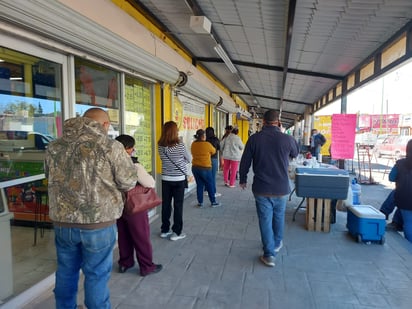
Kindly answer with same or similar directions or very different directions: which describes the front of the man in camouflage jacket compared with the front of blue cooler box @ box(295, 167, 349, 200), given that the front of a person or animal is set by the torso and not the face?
very different directions

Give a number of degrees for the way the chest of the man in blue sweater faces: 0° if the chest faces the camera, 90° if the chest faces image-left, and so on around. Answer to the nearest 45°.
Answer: approximately 180°

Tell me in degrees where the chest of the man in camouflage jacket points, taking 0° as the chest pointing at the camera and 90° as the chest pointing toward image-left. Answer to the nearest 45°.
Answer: approximately 225°

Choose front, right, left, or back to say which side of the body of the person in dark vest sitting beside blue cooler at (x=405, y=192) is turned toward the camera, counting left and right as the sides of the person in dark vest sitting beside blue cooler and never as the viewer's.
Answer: back

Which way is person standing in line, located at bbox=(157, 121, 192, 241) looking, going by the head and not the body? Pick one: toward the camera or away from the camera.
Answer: away from the camera

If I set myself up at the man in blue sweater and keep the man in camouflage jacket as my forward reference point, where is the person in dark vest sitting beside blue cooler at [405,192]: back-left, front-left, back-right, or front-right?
back-left

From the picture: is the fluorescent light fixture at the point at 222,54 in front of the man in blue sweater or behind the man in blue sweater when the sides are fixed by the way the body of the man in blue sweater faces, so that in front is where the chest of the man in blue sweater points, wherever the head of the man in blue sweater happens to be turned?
in front

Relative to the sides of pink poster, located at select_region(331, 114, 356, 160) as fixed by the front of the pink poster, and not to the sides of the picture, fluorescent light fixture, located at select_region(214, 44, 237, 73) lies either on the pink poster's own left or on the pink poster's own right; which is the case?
on the pink poster's own right

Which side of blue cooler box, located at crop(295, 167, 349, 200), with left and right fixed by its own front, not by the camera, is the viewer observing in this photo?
front

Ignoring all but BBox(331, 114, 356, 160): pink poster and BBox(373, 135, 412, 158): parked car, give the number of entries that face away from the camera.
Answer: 0

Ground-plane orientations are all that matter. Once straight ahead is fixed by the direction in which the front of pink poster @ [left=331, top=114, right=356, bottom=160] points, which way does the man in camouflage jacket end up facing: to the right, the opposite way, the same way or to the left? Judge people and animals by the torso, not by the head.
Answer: the opposite way

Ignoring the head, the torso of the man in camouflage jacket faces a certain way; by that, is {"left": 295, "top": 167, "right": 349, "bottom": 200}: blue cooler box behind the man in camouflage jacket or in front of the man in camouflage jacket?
in front

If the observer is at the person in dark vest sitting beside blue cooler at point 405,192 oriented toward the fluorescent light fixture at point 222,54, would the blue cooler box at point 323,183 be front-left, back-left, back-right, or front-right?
front-left
